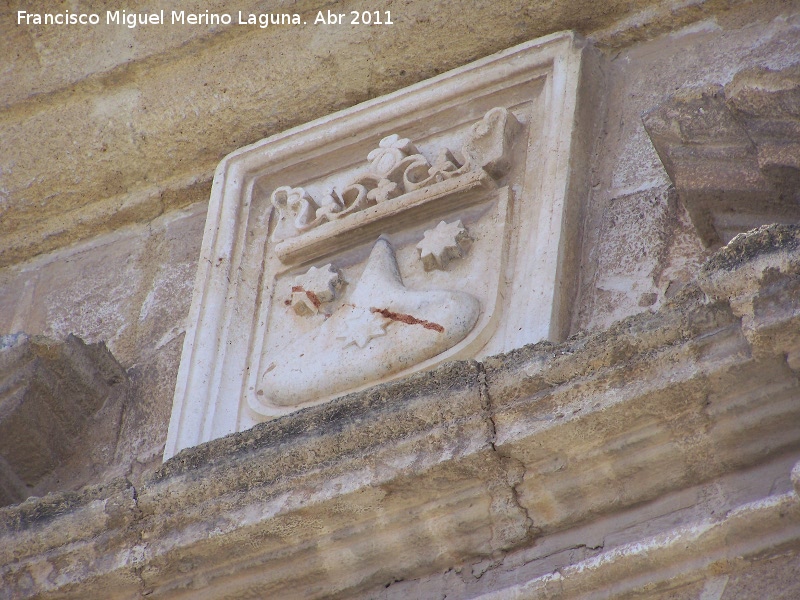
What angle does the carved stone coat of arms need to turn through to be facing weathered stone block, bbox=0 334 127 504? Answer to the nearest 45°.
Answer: approximately 45° to its right
